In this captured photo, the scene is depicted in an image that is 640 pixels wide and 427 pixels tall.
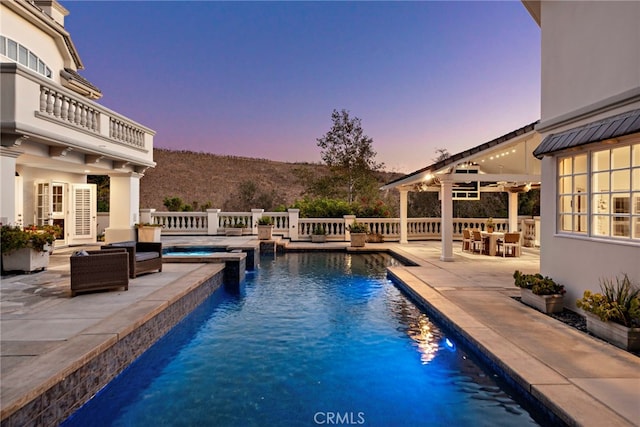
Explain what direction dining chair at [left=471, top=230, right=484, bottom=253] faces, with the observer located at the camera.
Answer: facing away from the viewer and to the right of the viewer

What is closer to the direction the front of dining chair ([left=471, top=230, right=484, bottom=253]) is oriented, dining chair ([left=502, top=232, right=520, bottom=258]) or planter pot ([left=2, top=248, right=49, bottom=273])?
the dining chair

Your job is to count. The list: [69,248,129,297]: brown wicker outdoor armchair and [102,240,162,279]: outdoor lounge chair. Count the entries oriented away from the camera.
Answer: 1

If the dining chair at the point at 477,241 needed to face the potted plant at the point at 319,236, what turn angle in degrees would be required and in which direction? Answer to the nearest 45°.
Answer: approximately 135° to its left

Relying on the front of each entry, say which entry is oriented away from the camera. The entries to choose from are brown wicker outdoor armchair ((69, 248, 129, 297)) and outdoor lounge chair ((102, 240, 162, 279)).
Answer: the brown wicker outdoor armchair

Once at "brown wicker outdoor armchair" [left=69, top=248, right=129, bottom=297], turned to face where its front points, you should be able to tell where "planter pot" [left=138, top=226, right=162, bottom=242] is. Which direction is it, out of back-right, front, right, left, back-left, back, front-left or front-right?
front

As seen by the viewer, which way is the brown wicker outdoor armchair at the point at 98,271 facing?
away from the camera

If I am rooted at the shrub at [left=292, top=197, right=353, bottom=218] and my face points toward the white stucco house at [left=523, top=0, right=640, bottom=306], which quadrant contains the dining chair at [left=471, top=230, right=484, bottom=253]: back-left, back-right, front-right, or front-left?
front-left

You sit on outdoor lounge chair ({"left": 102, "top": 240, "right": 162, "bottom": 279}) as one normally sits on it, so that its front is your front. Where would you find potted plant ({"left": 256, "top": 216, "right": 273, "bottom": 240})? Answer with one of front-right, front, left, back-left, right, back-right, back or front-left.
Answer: left

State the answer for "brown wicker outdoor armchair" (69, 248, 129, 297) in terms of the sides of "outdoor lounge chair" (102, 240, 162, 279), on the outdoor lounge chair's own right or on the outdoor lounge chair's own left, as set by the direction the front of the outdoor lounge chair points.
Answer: on the outdoor lounge chair's own right

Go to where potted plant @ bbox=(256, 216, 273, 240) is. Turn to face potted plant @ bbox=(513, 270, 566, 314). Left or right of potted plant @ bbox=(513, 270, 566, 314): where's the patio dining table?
left

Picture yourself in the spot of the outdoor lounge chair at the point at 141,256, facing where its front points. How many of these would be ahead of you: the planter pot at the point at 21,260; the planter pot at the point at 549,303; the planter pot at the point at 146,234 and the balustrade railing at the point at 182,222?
1

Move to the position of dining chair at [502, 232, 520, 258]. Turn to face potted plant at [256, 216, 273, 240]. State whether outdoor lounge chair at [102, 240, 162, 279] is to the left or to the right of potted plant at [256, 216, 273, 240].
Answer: left

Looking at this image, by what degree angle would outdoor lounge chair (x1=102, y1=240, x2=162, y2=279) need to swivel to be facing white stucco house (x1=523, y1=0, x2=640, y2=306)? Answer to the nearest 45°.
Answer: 0° — it already faces it

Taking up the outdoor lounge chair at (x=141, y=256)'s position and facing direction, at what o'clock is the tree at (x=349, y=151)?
The tree is roughly at 9 o'clock from the outdoor lounge chair.
